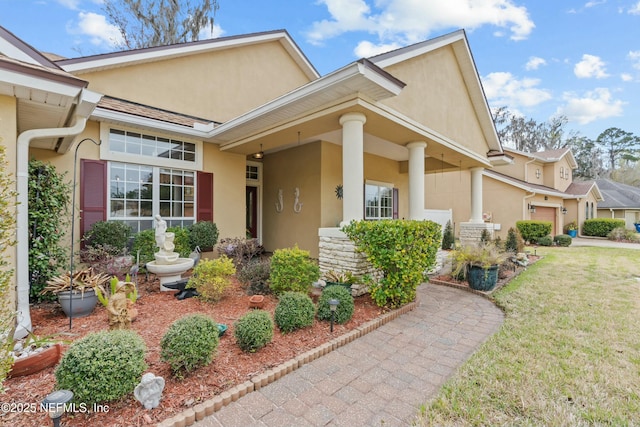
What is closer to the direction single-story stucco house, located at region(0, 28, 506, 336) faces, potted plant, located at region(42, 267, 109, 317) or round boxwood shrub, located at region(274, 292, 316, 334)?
the round boxwood shrub

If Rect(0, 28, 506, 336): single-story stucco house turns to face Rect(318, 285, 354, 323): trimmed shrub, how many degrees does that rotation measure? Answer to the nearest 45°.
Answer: approximately 45° to its right

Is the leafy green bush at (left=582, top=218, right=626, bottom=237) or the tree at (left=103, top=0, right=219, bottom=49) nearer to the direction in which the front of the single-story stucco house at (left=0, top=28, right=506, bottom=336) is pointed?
the leafy green bush

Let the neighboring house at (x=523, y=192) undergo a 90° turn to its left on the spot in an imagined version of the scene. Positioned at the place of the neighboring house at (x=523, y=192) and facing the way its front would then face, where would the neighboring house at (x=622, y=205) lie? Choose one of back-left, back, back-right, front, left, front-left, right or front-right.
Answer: front

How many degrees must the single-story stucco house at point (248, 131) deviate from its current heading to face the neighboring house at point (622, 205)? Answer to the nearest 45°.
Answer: approximately 45° to its left

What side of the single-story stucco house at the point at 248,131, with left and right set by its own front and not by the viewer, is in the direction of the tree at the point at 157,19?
back

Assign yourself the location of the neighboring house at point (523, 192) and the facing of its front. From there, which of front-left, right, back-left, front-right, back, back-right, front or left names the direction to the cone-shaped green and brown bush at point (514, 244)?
front-right

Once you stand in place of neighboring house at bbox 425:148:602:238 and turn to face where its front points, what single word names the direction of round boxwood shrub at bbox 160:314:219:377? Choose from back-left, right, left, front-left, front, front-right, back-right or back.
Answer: front-right

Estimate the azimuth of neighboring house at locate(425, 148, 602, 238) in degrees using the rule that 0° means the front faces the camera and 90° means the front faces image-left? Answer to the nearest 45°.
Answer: approximately 315°

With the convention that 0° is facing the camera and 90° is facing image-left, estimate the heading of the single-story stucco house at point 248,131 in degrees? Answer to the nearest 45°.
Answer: approximately 315°
